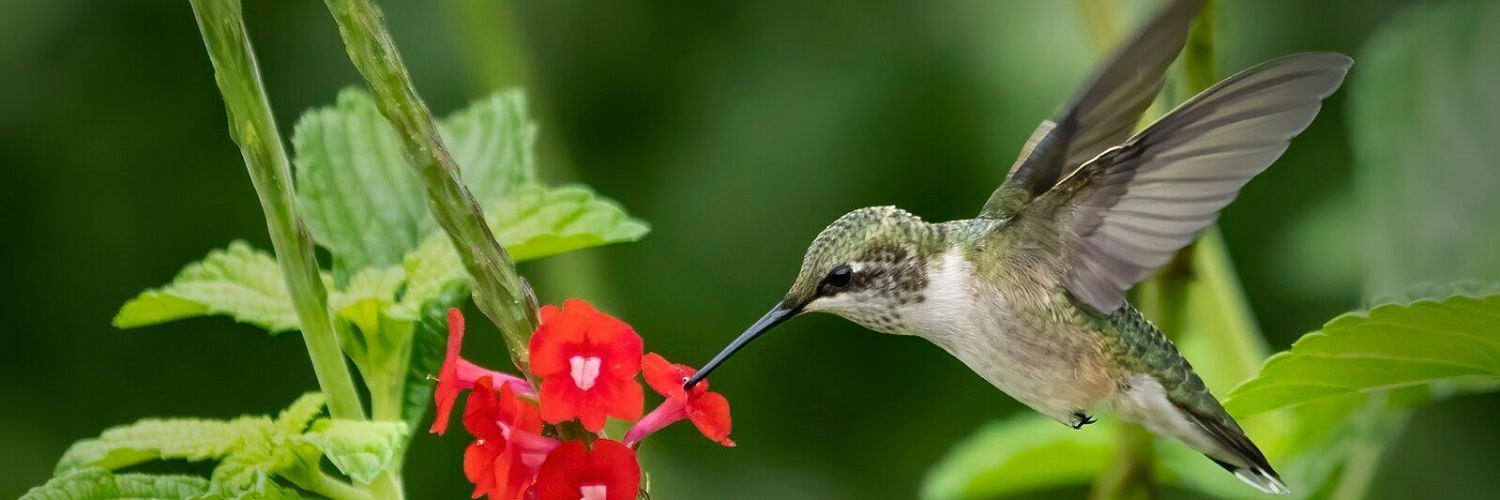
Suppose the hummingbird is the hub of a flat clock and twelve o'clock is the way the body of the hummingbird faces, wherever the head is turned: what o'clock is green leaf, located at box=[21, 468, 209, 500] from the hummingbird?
The green leaf is roughly at 11 o'clock from the hummingbird.

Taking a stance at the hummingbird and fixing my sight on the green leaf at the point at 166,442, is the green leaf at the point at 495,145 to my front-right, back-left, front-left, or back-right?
front-right

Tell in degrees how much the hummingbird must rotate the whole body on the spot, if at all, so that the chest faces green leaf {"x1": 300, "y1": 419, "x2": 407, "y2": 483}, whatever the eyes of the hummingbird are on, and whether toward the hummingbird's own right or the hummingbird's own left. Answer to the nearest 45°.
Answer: approximately 45° to the hummingbird's own left

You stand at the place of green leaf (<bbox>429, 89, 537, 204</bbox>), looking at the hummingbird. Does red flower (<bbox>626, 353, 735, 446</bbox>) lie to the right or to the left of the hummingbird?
right

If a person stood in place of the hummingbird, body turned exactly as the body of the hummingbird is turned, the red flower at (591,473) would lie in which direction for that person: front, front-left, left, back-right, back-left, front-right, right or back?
front-left

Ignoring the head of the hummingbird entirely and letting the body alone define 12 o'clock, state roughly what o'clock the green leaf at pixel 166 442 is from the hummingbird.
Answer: The green leaf is roughly at 11 o'clock from the hummingbird.

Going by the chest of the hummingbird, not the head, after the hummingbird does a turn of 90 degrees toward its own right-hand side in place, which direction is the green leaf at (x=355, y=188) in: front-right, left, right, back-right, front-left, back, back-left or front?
left

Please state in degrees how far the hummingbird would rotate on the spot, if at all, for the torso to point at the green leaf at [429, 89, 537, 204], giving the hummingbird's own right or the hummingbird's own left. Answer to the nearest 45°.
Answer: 0° — it already faces it

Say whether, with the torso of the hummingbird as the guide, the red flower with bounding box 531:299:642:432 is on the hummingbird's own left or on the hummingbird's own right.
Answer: on the hummingbird's own left

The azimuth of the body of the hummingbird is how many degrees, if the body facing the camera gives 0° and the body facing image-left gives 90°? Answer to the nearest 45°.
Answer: approximately 90°
